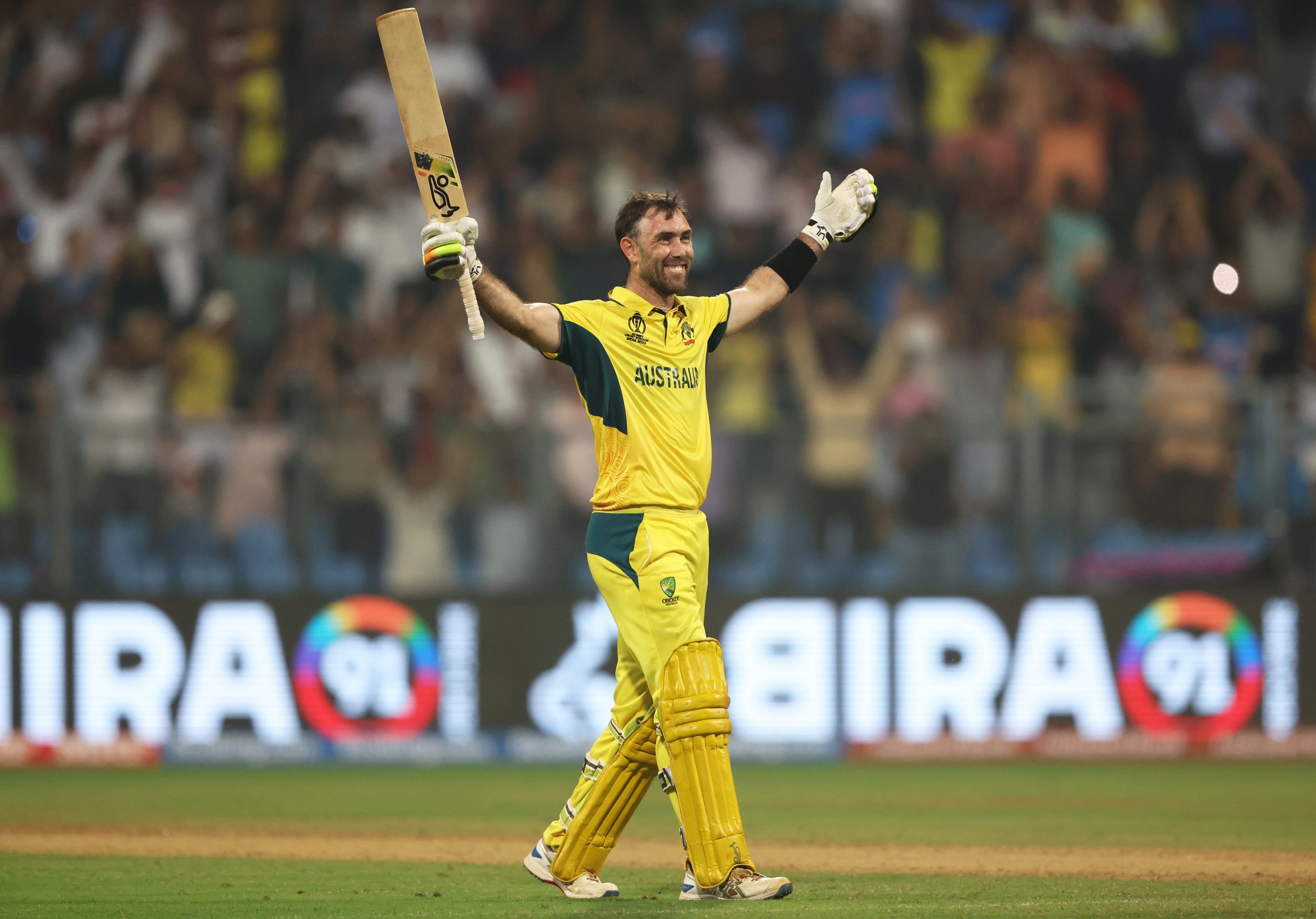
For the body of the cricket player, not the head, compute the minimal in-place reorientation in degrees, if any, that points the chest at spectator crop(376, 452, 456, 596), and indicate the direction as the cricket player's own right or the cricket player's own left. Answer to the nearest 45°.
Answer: approximately 135° to the cricket player's own left

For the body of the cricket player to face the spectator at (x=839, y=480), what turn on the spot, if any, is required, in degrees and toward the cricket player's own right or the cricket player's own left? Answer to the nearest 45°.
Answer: approximately 135° to the cricket player's own left

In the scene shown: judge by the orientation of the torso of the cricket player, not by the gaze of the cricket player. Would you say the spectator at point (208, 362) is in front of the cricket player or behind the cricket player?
behind

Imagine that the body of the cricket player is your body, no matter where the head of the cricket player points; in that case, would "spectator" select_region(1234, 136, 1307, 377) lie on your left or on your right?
on your left

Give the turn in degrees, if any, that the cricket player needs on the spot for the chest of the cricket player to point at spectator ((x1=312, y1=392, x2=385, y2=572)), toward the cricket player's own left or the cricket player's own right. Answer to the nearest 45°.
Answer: approximately 135° to the cricket player's own left

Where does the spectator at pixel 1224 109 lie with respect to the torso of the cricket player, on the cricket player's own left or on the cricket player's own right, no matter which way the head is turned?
on the cricket player's own left

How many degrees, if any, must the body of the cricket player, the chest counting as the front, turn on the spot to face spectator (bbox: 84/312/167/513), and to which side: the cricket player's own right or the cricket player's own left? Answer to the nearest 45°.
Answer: approximately 180°

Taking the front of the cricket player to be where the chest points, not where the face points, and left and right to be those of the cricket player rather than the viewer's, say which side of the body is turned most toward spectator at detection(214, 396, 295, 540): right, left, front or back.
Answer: back

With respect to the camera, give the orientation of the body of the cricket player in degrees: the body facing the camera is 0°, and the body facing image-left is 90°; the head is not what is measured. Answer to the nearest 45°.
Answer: approximately 315°

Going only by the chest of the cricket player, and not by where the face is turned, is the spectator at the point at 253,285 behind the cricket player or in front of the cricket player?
behind

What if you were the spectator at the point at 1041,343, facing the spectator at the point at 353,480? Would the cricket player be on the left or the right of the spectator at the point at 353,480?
left
